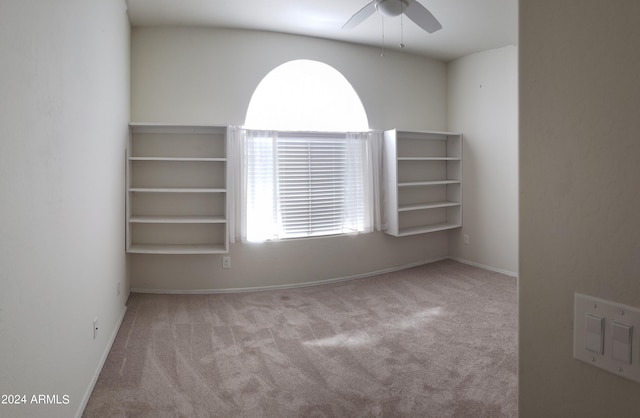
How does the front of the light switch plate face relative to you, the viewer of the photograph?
facing the viewer and to the left of the viewer

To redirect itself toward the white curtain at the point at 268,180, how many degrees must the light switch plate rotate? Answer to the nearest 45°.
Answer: approximately 90° to its right

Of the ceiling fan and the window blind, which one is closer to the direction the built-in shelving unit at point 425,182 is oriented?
the ceiling fan

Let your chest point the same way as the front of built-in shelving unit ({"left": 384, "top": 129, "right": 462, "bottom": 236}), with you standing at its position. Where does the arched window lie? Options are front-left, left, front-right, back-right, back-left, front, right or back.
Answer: right

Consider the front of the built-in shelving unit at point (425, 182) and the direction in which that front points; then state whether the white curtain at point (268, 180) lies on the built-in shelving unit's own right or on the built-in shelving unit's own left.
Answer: on the built-in shelving unit's own right

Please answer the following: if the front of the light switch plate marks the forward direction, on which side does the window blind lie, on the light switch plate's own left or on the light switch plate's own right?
on the light switch plate's own right

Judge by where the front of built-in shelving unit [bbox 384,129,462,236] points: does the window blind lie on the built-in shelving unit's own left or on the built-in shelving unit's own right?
on the built-in shelving unit's own right

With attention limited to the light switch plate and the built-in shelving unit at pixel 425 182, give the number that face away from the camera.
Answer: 0
